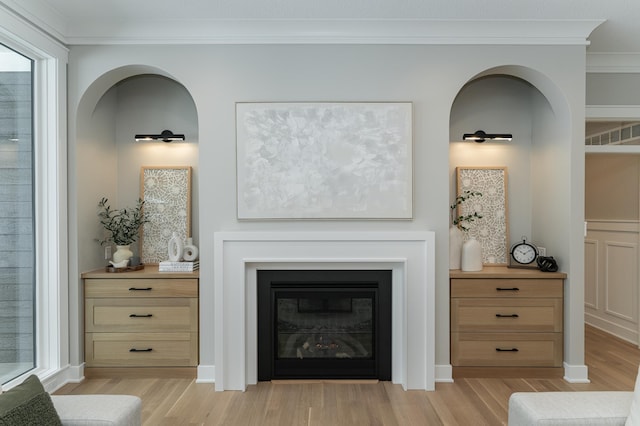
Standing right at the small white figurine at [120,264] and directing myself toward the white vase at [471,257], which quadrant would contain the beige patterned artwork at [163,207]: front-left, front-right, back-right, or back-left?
front-left

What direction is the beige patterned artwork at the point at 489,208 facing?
toward the camera

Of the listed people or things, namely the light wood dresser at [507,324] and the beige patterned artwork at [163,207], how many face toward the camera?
2

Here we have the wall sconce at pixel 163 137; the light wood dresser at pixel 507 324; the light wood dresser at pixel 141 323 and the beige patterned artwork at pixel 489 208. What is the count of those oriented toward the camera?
4

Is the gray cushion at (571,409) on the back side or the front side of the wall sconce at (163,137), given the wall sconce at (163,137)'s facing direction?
on the front side

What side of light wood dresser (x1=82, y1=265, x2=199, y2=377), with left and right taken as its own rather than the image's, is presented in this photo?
front

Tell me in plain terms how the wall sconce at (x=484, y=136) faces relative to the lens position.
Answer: facing the viewer

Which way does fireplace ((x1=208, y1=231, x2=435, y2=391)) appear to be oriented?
toward the camera

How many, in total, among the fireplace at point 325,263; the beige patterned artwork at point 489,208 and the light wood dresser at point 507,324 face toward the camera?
3

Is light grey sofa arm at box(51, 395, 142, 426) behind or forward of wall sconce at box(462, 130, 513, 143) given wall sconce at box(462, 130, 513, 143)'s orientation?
forward

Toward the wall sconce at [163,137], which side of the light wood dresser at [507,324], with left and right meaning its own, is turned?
right

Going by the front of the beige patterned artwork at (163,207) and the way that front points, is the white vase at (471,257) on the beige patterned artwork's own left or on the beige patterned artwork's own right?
on the beige patterned artwork's own left
